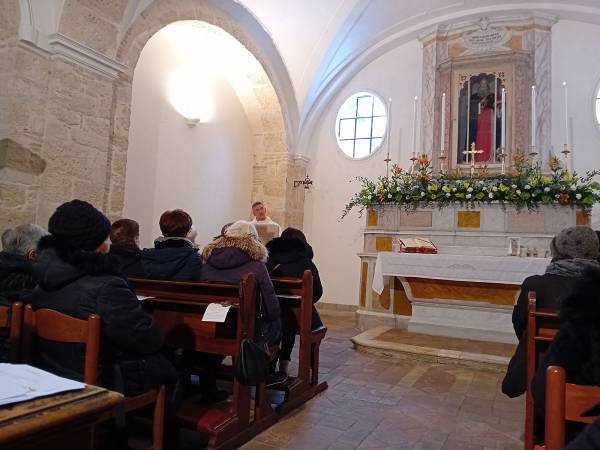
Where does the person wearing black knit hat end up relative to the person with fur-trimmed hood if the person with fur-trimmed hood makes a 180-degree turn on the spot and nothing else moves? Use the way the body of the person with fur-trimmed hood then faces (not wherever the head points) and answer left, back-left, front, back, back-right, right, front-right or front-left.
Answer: front

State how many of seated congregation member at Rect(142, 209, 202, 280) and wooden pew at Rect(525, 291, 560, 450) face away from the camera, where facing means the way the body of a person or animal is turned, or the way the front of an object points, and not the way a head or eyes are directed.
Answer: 2

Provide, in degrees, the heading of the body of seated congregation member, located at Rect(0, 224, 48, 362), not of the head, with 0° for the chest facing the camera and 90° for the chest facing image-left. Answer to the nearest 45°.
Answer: approximately 225°

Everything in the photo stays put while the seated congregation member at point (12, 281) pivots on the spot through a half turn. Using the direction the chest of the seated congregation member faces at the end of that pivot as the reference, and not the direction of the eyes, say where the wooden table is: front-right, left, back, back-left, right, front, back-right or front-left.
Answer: front-left

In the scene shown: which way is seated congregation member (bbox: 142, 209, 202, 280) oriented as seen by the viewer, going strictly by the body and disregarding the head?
away from the camera

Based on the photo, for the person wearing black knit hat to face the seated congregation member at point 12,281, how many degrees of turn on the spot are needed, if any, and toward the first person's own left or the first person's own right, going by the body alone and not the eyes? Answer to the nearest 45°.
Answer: approximately 90° to the first person's own left

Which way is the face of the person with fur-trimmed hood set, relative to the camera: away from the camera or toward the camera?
away from the camera

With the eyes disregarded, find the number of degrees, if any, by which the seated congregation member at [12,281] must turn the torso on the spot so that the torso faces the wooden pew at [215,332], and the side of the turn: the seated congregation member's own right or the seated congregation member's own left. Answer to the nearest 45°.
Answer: approximately 45° to the seated congregation member's own right

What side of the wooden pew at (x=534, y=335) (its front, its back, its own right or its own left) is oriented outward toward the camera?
back

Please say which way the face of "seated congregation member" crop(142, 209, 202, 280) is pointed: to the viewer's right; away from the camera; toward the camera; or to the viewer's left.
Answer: away from the camera

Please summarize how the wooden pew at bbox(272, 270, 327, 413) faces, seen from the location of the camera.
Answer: facing away from the viewer and to the right of the viewer
